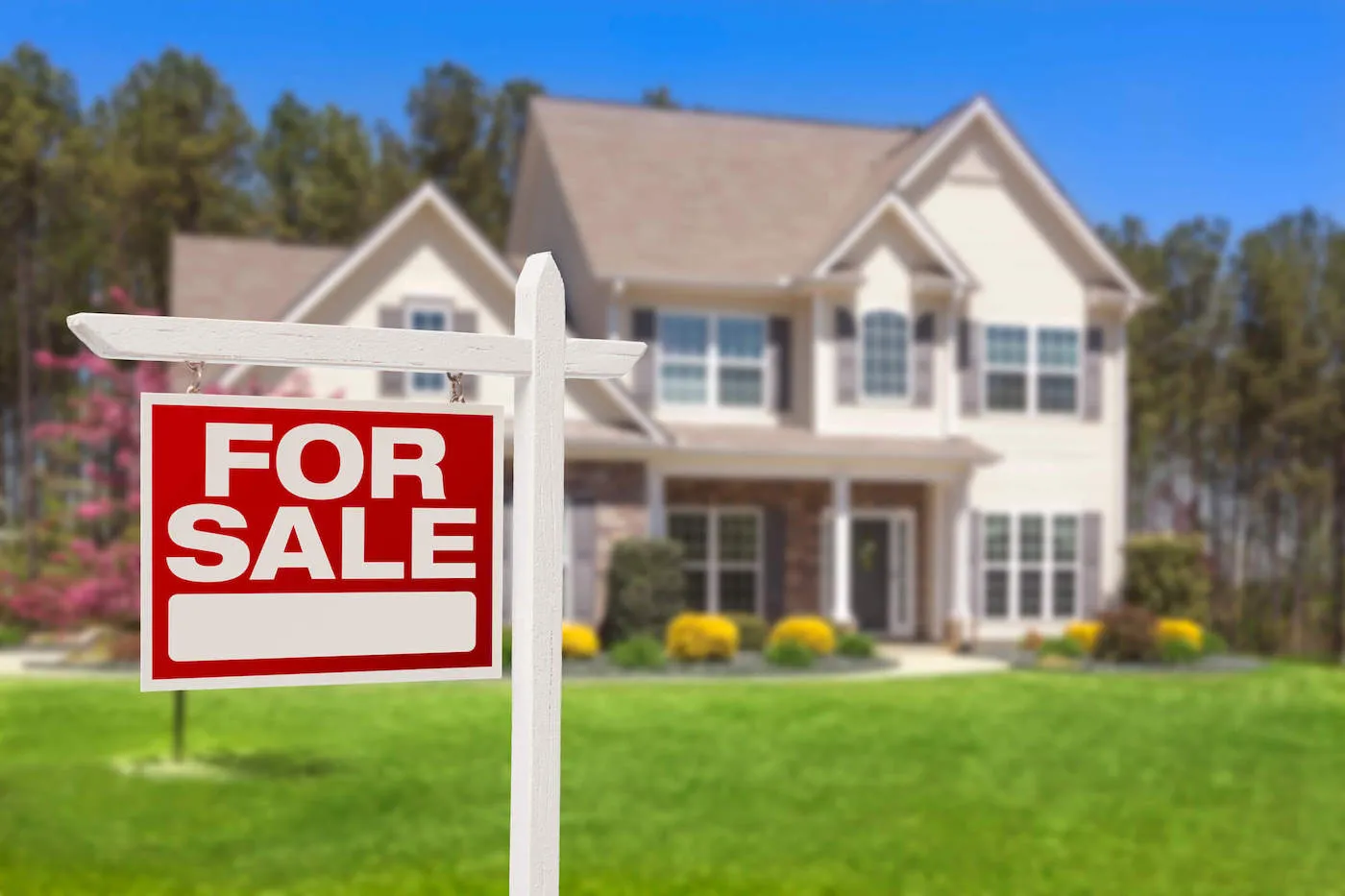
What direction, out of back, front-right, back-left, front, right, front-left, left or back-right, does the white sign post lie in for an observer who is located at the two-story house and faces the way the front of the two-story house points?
front

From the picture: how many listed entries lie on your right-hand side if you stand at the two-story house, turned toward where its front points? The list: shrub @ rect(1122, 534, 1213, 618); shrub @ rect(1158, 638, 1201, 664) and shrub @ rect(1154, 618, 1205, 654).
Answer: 0

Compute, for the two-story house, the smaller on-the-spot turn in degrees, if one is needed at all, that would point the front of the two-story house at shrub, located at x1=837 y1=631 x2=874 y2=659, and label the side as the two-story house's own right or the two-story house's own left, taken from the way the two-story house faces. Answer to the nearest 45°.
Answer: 0° — it already faces it

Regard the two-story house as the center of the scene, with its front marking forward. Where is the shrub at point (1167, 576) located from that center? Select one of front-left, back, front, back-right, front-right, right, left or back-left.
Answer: left

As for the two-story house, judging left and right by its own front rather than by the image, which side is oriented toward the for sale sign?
front

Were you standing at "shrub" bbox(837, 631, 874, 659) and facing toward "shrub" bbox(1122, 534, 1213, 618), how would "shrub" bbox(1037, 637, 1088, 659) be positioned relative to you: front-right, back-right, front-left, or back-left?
front-right

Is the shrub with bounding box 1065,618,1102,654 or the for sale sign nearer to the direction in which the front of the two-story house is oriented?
the for sale sign

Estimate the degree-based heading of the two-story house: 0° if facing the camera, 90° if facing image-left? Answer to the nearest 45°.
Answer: approximately 0°

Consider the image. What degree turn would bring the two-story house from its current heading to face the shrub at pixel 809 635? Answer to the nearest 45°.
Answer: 0° — it already faces it
